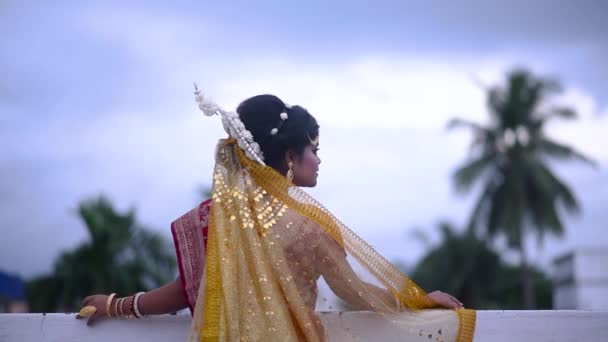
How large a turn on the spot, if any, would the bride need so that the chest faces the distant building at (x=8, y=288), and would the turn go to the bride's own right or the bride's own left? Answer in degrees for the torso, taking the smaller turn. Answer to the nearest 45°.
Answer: approximately 45° to the bride's own left

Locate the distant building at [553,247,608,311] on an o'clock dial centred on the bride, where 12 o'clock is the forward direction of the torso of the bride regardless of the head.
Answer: The distant building is roughly at 1 o'clock from the bride.

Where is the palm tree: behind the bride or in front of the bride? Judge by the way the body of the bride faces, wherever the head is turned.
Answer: in front

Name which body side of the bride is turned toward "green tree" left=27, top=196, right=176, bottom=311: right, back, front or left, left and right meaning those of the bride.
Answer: front

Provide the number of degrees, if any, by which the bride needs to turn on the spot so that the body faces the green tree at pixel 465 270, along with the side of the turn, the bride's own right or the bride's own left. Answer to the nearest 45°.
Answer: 0° — they already face it

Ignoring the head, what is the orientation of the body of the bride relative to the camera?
away from the camera

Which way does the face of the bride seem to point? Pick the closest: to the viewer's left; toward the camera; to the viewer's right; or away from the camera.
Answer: to the viewer's right

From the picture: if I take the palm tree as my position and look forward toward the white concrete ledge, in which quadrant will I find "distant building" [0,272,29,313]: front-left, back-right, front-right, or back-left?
front-right
